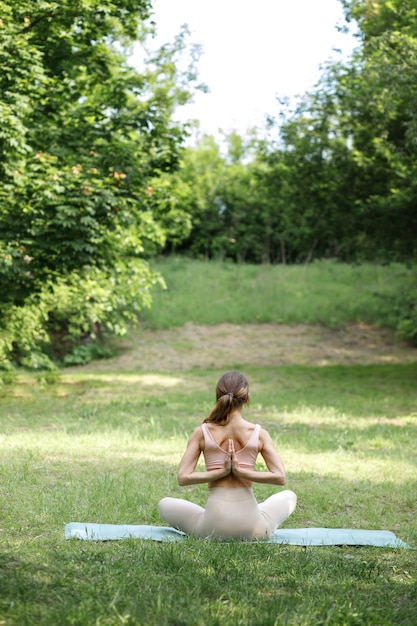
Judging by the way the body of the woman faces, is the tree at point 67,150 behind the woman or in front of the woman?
in front

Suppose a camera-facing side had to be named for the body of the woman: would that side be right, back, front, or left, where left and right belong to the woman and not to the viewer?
back

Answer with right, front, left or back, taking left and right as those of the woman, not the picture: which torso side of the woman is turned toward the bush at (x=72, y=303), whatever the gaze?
front

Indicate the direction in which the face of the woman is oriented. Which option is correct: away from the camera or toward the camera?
away from the camera
